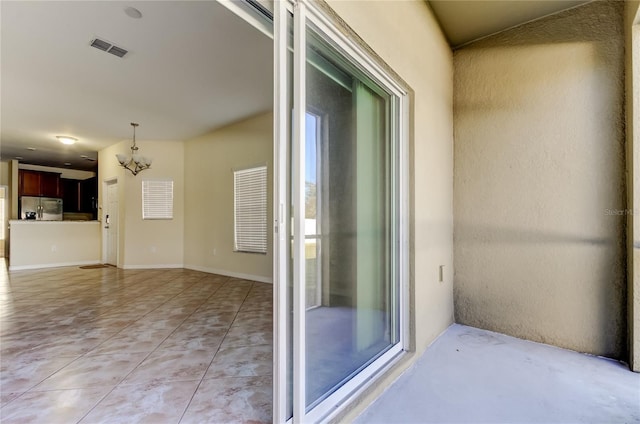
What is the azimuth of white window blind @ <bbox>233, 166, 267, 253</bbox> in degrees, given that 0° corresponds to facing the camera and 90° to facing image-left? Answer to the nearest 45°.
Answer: approximately 45°

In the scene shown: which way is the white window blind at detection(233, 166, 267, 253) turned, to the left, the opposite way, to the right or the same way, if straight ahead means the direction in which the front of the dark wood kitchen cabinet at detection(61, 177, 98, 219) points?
to the right

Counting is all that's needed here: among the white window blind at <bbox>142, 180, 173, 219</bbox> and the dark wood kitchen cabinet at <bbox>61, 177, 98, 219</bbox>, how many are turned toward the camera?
2

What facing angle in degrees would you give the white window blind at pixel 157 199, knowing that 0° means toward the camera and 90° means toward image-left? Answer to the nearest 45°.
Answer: approximately 0°

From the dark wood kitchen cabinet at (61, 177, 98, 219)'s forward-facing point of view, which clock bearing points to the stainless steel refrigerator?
The stainless steel refrigerator is roughly at 2 o'clock from the dark wood kitchen cabinet.

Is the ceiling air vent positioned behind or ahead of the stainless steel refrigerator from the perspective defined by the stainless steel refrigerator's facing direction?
ahead

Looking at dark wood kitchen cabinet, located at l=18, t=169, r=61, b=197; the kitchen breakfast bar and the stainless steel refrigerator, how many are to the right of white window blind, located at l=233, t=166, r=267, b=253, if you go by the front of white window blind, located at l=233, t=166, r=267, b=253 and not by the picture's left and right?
3

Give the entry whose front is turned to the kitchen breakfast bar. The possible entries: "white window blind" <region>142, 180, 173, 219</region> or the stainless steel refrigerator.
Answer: the stainless steel refrigerator

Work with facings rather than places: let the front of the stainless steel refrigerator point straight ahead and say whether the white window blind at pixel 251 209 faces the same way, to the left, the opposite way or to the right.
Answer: to the right

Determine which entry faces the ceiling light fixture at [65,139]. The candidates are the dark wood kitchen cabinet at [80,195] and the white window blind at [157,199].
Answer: the dark wood kitchen cabinet

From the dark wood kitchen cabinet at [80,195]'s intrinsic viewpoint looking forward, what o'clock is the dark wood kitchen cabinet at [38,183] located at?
the dark wood kitchen cabinet at [38,183] is roughly at 2 o'clock from the dark wood kitchen cabinet at [80,195].

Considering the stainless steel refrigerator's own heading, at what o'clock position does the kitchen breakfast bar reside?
The kitchen breakfast bar is roughly at 12 o'clock from the stainless steel refrigerator.
